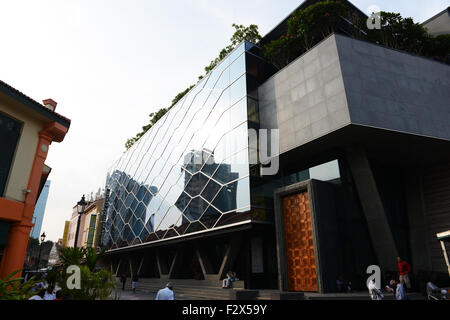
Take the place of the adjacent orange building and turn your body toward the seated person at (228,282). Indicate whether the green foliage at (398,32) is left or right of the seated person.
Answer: right

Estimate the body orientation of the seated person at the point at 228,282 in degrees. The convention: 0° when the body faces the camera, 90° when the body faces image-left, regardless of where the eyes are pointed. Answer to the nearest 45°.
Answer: approximately 45°

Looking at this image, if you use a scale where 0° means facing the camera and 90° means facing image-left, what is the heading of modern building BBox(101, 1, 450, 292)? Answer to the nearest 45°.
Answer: approximately 45°

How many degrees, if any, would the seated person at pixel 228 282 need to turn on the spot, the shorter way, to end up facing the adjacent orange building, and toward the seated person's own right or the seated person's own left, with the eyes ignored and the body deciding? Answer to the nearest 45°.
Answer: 0° — they already face it
